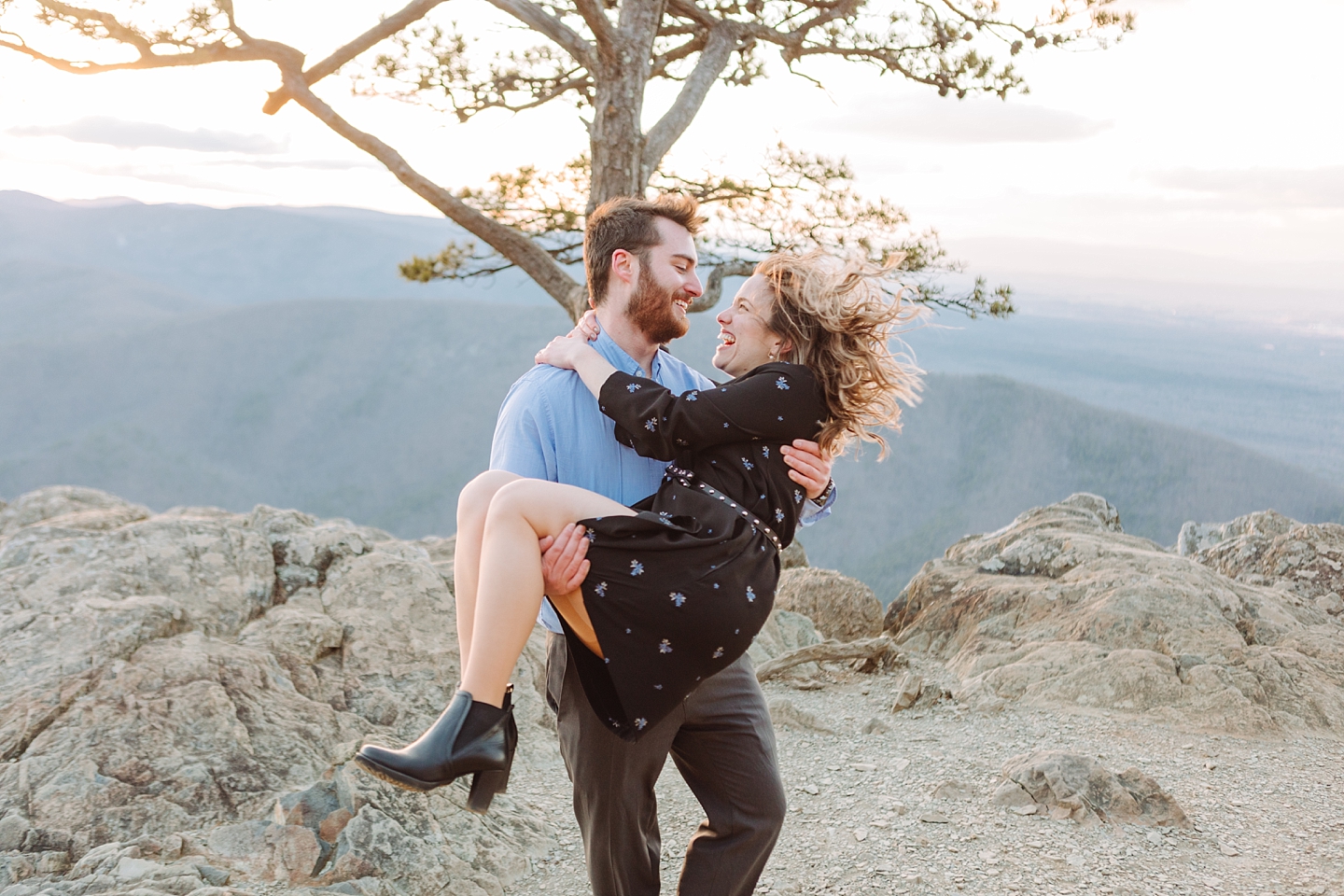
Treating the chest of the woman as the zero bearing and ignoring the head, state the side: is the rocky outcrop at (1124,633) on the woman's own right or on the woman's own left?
on the woman's own right

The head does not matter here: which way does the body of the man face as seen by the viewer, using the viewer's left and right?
facing the viewer and to the right of the viewer

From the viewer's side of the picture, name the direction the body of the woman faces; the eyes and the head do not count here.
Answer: to the viewer's left

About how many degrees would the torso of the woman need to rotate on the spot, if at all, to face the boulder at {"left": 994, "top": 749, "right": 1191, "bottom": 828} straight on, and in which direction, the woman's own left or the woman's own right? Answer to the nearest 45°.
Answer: approximately 135° to the woman's own right

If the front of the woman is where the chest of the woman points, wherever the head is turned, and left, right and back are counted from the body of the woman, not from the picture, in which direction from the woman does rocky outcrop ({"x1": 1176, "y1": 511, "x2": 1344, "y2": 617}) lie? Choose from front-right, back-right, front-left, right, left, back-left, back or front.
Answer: back-right

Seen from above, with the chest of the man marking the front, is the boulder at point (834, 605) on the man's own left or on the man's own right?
on the man's own left

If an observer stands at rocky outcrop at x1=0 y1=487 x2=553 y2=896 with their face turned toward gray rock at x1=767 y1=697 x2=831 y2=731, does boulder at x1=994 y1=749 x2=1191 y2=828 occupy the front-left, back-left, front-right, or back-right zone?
front-right

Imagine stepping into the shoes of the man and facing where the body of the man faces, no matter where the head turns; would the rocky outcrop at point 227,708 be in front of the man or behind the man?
behind

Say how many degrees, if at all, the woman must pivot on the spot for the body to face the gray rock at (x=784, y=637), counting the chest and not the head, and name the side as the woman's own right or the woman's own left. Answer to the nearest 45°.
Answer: approximately 90° to the woman's own right
